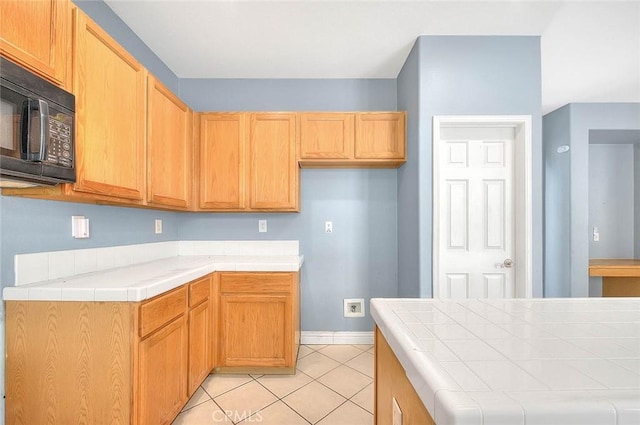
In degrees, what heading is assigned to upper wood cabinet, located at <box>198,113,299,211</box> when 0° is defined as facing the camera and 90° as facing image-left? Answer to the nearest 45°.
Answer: approximately 0°

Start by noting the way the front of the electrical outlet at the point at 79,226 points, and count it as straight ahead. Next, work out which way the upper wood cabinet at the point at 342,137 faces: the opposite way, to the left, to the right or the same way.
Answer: to the right

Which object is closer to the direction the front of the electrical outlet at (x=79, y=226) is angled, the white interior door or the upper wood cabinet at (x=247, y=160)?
the white interior door

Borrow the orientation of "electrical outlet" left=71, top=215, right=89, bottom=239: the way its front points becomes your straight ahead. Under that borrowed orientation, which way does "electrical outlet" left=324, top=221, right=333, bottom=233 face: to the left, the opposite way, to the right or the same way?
to the right

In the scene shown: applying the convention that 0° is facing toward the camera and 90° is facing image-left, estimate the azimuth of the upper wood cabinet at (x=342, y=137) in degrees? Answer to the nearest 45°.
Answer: approximately 0°

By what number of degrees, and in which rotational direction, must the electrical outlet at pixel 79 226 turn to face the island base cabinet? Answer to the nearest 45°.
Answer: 0° — it already faces it

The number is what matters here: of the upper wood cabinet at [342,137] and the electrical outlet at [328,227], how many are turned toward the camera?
2
